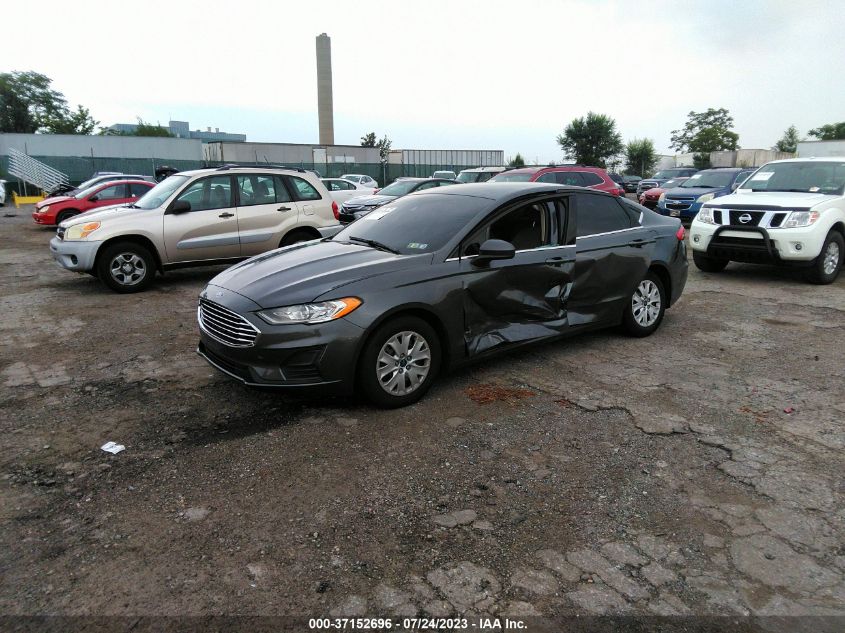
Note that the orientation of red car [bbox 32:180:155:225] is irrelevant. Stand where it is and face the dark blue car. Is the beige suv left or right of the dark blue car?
right

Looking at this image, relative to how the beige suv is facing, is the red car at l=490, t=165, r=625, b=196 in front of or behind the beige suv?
behind

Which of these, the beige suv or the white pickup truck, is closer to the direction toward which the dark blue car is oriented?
the beige suv

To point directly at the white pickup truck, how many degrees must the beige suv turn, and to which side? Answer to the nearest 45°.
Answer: approximately 135° to its left

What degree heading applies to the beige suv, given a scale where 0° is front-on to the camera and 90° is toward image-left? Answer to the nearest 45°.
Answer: approximately 45°

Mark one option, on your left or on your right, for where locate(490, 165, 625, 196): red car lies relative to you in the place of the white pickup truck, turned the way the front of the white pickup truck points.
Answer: on your right

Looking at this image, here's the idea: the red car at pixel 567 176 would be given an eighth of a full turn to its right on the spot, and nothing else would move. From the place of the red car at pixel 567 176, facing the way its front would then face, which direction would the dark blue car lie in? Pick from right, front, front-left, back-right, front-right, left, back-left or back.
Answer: back

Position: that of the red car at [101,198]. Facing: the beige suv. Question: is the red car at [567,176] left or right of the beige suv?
left
